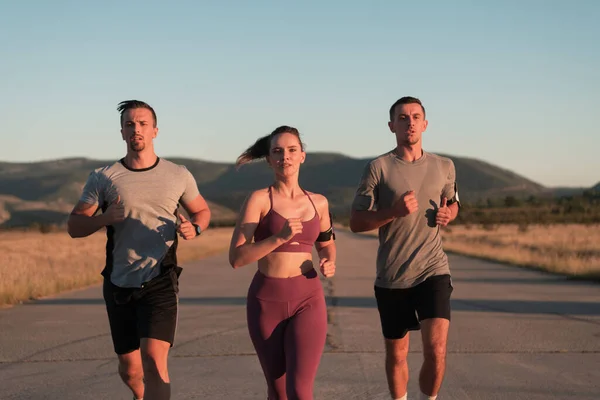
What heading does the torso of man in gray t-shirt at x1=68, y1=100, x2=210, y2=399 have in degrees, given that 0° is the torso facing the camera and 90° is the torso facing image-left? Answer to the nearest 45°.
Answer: approximately 0°

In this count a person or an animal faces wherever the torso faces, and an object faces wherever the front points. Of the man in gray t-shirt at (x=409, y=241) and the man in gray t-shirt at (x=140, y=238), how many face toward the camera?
2

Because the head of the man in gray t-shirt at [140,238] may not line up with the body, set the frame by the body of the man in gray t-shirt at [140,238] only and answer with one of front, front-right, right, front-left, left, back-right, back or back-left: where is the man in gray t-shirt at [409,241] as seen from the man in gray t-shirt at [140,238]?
left

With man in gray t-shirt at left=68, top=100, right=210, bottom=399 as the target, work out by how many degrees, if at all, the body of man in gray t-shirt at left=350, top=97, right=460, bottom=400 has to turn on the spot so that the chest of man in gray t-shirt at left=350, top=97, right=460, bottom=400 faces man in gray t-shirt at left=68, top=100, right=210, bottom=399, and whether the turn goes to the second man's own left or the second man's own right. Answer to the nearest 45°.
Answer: approximately 90° to the second man's own right

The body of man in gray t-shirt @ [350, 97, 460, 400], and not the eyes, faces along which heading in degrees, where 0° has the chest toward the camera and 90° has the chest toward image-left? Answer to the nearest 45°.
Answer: approximately 0°
